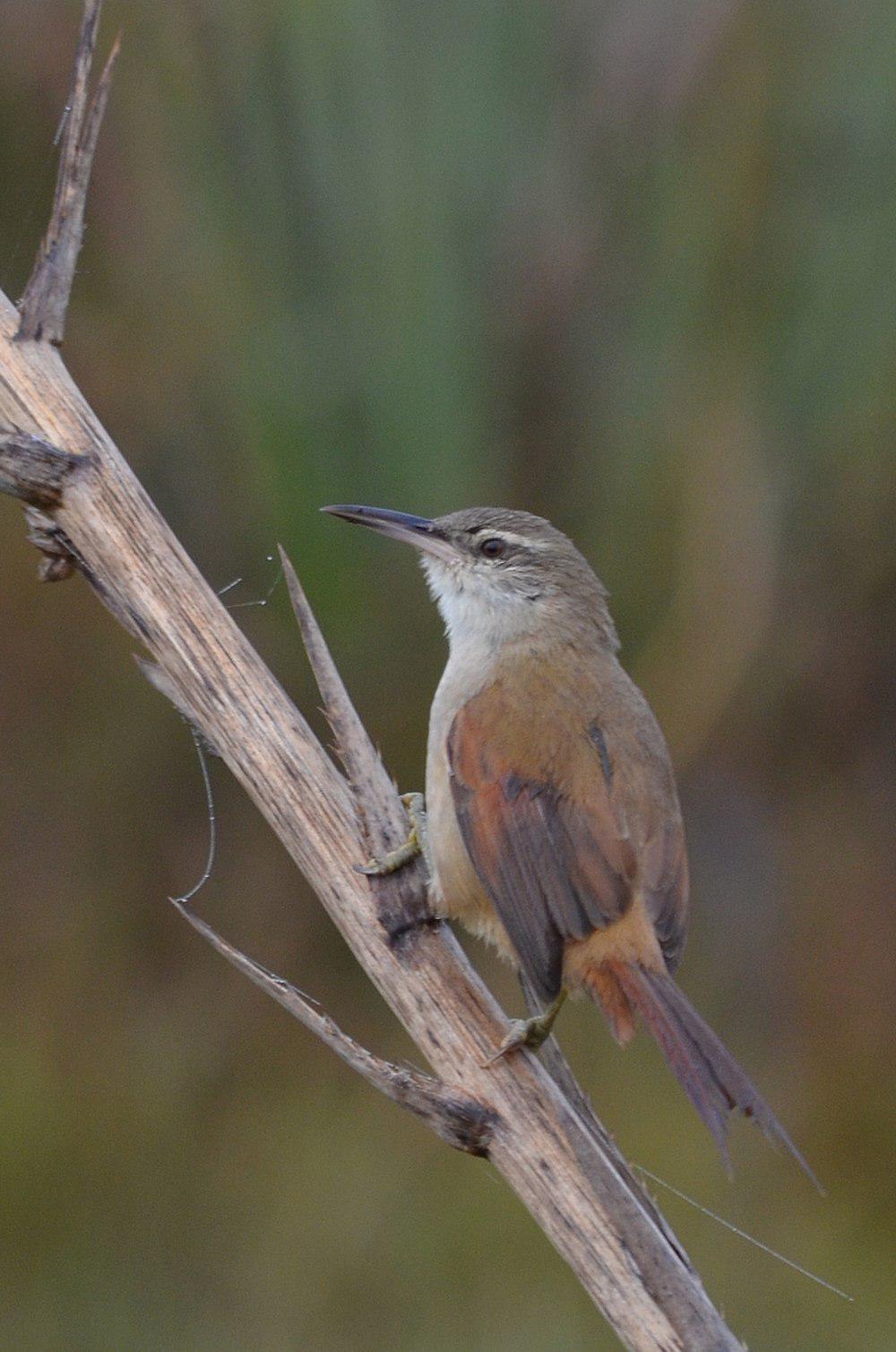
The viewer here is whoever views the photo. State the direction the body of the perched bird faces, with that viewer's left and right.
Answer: facing away from the viewer and to the left of the viewer
